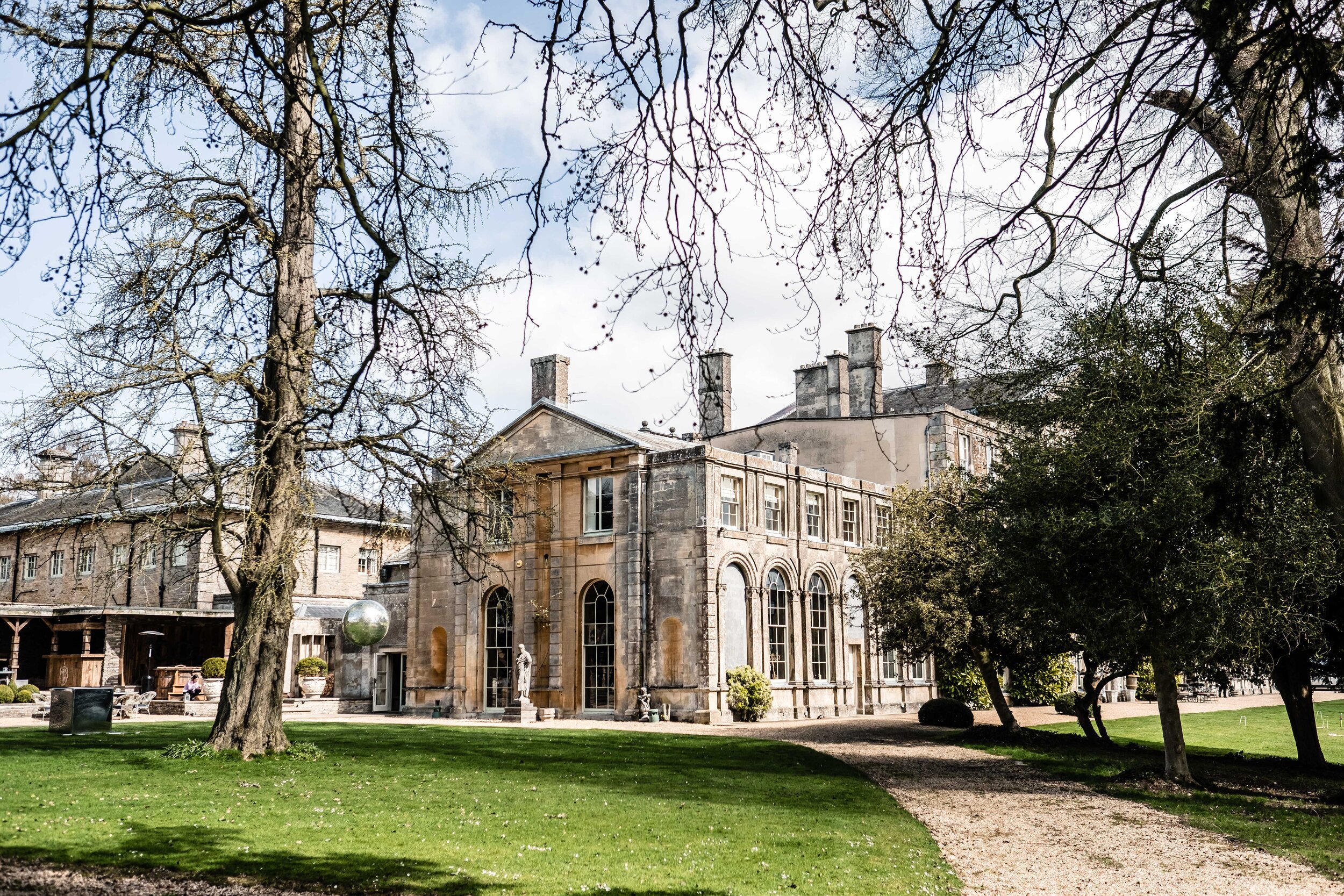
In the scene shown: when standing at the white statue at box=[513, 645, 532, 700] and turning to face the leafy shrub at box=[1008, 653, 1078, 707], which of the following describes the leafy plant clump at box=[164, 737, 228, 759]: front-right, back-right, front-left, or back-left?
back-right

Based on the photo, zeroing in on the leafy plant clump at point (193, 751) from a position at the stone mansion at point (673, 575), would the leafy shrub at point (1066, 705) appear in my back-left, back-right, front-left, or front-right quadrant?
back-left

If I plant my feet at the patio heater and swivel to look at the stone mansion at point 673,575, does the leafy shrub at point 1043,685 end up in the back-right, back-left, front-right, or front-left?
front-left

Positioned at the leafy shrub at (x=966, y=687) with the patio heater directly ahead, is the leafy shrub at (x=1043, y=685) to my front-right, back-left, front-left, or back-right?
back-right
